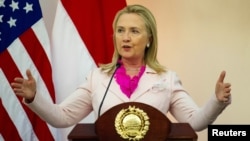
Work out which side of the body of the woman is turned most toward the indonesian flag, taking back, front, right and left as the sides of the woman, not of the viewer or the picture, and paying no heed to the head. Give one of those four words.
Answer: back

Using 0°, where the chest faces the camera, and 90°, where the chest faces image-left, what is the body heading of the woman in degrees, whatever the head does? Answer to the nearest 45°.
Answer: approximately 0°

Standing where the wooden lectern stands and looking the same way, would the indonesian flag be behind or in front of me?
behind

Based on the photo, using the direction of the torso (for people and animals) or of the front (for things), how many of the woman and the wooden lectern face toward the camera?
2

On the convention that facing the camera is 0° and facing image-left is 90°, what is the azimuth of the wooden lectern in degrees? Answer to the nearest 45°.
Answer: approximately 0°

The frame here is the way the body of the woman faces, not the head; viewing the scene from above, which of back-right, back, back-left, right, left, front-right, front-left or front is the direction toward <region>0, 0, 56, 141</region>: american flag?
back-right
